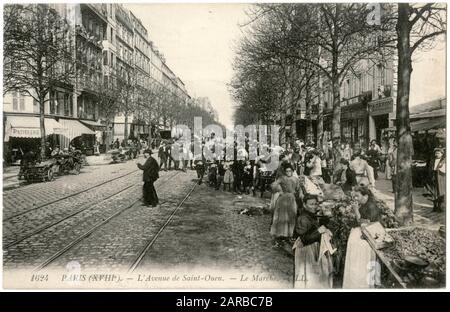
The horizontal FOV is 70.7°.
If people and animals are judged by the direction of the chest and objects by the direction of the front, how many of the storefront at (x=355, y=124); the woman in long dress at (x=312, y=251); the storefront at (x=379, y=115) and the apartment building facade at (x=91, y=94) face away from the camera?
0

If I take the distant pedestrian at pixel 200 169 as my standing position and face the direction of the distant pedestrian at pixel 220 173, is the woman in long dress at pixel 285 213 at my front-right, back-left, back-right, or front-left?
front-right

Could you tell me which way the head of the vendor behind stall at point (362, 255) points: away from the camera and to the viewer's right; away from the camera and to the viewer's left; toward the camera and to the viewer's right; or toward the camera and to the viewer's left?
toward the camera and to the viewer's left

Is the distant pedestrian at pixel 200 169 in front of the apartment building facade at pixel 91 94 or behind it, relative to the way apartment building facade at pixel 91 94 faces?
in front

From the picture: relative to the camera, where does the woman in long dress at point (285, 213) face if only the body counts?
toward the camera

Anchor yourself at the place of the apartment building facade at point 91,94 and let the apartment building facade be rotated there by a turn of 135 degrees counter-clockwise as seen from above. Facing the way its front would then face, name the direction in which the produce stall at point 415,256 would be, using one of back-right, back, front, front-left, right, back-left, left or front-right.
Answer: back

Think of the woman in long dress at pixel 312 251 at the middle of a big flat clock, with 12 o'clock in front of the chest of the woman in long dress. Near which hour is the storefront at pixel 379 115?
The storefront is roughly at 8 o'clock from the woman in long dress.

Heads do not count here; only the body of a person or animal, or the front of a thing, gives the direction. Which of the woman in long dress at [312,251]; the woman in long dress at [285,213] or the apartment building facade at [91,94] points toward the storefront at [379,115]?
the apartment building facade

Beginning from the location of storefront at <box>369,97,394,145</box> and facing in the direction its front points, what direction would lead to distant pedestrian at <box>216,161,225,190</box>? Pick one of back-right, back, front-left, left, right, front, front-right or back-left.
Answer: front

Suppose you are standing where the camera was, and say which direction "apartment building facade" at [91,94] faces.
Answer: facing the viewer and to the right of the viewer

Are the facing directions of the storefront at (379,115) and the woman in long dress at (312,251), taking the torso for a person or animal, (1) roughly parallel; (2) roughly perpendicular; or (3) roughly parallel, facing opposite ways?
roughly perpendicular

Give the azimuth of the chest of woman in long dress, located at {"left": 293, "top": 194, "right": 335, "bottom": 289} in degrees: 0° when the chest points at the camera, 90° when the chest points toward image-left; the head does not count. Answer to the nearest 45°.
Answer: approximately 315°

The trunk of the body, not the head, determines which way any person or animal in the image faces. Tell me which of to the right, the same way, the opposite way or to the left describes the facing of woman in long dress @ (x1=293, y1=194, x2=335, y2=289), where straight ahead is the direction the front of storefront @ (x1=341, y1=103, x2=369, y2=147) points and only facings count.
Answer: to the left
